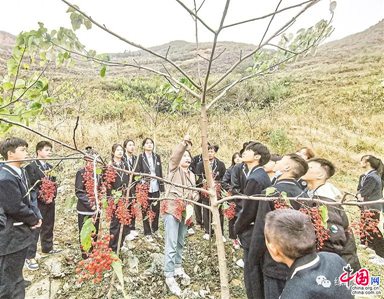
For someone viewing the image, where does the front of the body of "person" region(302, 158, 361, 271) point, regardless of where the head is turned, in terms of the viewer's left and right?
facing to the left of the viewer

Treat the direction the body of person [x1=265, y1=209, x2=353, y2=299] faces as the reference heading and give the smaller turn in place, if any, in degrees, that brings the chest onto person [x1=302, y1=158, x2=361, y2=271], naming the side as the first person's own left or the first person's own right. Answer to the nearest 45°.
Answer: approximately 45° to the first person's own right

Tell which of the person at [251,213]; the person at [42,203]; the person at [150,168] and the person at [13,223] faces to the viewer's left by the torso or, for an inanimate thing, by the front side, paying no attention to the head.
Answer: the person at [251,213]

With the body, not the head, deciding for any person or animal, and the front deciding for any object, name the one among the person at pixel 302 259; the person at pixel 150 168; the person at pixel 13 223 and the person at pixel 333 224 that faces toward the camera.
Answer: the person at pixel 150 168

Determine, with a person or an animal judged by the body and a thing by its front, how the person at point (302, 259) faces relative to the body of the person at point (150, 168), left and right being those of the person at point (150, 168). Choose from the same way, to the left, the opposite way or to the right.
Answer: the opposite way

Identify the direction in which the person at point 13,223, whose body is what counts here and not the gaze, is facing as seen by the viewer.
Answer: to the viewer's right

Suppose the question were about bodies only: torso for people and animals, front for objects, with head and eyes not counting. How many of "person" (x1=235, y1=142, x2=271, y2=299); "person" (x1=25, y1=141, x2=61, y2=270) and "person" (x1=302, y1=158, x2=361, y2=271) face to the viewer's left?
2
